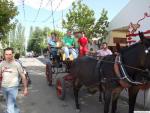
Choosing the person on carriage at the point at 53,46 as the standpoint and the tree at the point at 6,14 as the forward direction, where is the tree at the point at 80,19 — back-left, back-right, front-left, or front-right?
front-right

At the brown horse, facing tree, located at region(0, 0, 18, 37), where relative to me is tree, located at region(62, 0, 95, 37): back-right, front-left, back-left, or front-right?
front-right

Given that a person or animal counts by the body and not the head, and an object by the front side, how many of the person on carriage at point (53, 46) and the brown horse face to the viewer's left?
0

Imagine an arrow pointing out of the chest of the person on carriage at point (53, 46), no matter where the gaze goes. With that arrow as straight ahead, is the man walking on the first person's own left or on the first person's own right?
on the first person's own right

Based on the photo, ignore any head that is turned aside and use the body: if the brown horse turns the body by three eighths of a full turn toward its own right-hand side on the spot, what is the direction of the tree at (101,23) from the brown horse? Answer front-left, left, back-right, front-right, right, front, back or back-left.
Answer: right

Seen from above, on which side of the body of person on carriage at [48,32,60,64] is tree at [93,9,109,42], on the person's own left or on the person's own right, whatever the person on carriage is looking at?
on the person's own left

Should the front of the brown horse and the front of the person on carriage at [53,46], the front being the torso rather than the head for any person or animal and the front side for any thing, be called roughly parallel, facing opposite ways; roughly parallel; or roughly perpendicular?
roughly parallel

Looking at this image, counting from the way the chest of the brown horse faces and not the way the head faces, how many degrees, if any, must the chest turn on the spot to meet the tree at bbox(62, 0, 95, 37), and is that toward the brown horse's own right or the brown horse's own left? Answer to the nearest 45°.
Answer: approximately 135° to the brown horse's own left

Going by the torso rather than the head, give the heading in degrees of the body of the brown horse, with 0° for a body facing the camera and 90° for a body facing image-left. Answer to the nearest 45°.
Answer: approximately 315°

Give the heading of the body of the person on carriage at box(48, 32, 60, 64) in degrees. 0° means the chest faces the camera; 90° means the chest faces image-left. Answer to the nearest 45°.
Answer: approximately 315°

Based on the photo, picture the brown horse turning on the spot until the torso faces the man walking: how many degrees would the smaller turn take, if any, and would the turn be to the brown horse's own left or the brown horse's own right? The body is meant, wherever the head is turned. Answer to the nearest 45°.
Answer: approximately 135° to the brown horse's own right

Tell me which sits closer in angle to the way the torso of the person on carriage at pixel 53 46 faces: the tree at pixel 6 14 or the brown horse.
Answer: the brown horse
